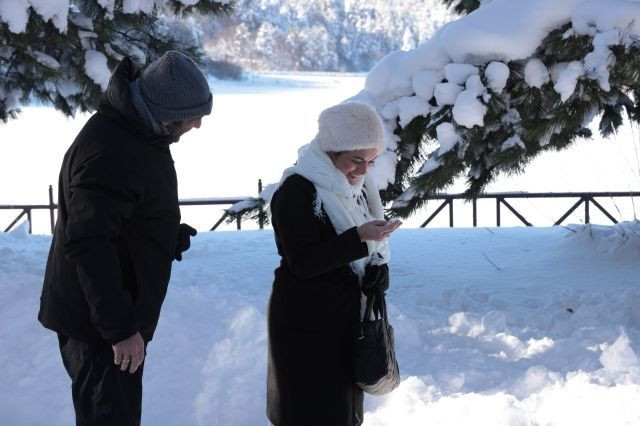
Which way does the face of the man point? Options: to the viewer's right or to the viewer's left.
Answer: to the viewer's right

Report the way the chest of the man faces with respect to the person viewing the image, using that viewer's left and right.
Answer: facing to the right of the viewer

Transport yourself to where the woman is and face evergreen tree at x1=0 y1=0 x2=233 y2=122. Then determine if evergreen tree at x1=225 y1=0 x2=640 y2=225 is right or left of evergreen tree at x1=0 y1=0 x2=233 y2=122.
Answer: right

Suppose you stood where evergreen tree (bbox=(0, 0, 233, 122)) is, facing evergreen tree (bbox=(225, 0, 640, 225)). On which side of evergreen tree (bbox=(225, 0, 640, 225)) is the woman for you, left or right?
right

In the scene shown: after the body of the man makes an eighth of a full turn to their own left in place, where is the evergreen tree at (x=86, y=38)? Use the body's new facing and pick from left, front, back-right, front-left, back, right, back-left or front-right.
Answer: front-left
